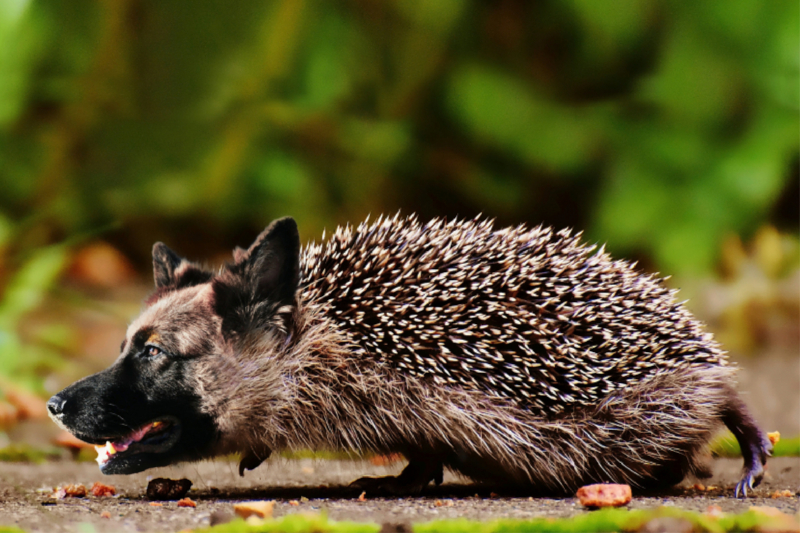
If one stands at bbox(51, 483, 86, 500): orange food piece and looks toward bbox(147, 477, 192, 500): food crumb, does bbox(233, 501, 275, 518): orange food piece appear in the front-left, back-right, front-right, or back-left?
front-right

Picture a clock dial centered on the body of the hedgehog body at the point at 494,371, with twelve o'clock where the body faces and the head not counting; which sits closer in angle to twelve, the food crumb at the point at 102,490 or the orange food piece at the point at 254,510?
the food crumb

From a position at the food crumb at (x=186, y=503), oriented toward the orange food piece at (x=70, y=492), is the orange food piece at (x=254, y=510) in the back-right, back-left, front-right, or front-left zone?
back-left

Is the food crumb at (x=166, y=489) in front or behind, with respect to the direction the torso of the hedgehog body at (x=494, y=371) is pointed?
in front

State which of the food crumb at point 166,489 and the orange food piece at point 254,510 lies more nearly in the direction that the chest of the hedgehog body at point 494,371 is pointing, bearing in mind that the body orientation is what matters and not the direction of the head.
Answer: the food crumb

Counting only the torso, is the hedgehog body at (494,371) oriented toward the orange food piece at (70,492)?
yes

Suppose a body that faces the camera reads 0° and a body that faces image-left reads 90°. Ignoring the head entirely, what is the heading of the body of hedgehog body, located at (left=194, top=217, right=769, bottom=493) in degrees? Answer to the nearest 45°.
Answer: approximately 90°

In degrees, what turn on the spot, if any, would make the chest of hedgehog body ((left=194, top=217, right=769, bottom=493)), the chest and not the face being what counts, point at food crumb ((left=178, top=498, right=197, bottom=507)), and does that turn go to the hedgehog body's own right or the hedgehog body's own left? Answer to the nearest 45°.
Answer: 0° — it already faces it

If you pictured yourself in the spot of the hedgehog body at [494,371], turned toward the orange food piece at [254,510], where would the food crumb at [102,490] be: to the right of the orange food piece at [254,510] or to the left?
right

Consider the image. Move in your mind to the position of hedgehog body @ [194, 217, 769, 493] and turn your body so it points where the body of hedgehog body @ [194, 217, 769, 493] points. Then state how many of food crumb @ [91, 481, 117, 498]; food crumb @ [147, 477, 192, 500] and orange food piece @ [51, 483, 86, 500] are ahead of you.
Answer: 3

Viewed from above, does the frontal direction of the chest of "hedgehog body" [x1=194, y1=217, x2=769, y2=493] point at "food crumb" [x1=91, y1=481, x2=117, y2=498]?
yes
